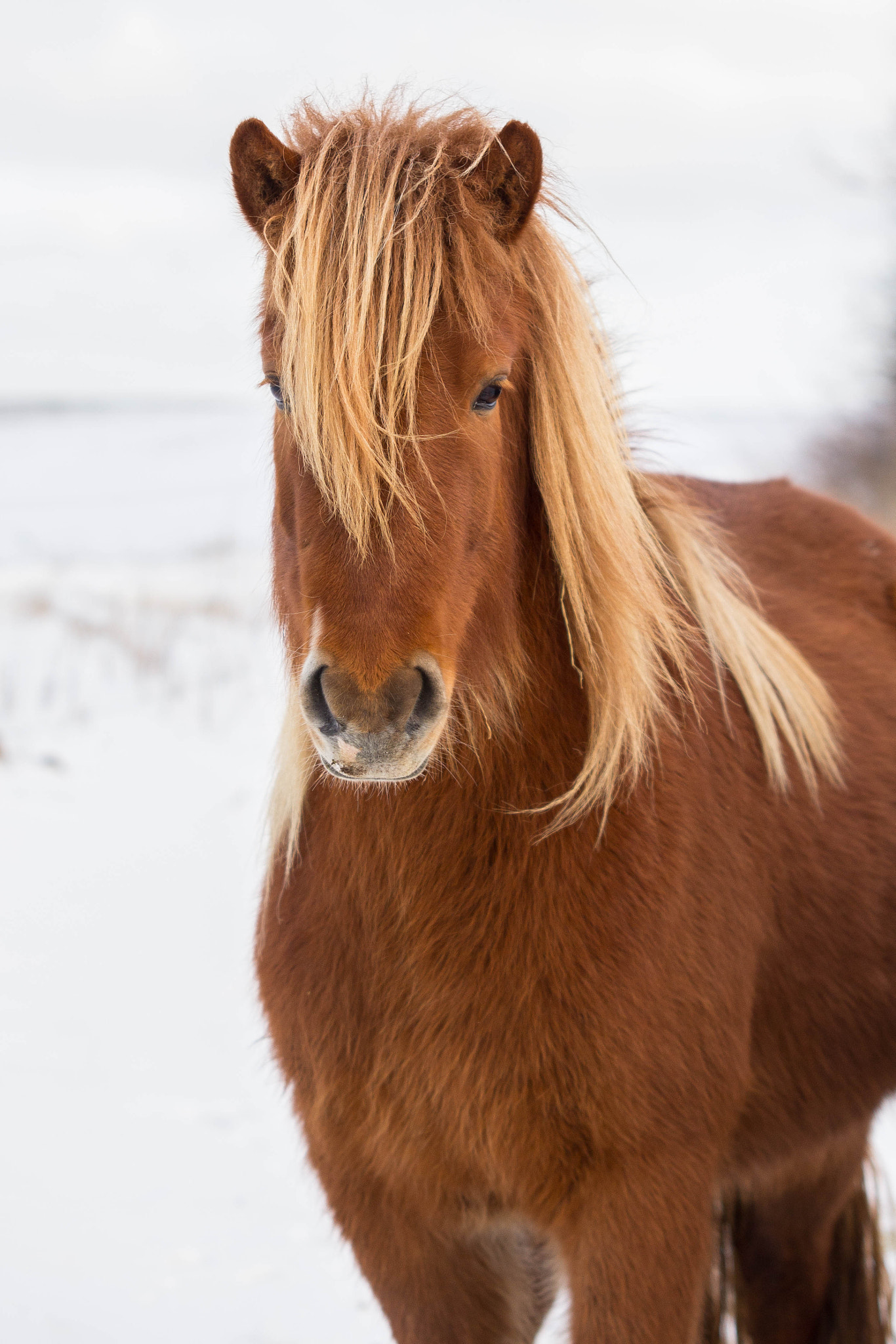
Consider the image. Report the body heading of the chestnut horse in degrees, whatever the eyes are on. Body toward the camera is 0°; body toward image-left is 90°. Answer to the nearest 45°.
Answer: approximately 45°
